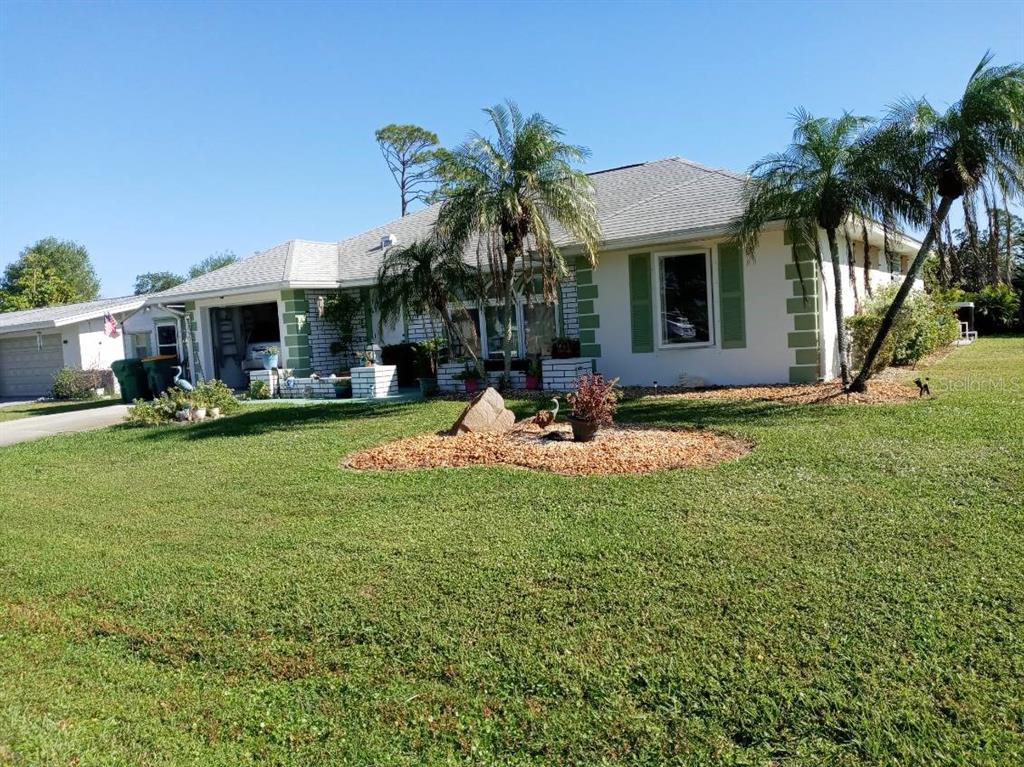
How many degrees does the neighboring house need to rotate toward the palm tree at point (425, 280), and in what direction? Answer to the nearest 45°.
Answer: approximately 45° to its left

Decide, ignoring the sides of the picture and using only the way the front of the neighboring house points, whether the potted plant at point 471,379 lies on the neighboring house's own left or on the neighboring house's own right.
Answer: on the neighboring house's own left

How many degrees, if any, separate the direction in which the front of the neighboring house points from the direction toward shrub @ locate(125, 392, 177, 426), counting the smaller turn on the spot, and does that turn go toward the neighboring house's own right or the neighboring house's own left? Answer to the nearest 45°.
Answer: approximately 45° to the neighboring house's own left

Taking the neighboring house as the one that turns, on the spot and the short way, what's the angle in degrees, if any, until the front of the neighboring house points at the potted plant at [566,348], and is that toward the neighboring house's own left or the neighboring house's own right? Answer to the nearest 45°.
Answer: approximately 90° to the neighboring house's own left

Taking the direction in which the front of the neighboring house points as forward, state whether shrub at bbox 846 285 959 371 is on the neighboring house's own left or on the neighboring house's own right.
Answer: on the neighboring house's own left

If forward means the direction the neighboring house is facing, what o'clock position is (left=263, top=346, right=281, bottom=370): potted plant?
The potted plant is roughly at 10 o'clock from the neighboring house.

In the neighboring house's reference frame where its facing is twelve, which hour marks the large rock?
The large rock is roughly at 10 o'clock from the neighboring house.

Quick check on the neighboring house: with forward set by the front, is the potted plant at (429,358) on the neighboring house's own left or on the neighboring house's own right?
on the neighboring house's own left

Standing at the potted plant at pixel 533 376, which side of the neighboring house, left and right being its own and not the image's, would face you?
left

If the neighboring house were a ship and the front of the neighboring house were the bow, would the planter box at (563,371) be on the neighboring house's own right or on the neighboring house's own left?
on the neighboring house's own left

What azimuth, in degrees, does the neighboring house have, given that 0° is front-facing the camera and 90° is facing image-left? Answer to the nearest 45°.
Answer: approximately 45°
